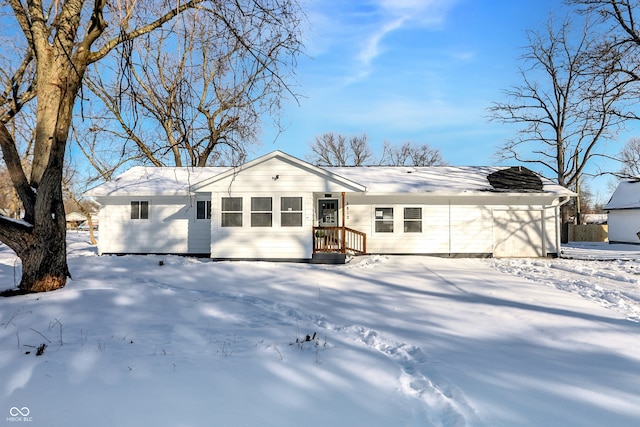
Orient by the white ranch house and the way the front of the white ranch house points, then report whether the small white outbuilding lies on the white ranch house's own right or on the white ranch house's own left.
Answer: on the white ranch house's own left

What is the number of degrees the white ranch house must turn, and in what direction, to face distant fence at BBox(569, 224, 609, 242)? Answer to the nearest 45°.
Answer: approximately 135° to its left

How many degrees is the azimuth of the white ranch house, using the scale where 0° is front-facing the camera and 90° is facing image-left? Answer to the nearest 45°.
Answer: approximately 0°
